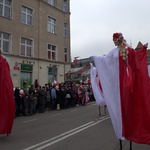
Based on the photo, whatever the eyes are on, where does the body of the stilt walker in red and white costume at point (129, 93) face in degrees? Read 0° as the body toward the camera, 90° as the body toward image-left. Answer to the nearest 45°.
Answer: approximately 45°
